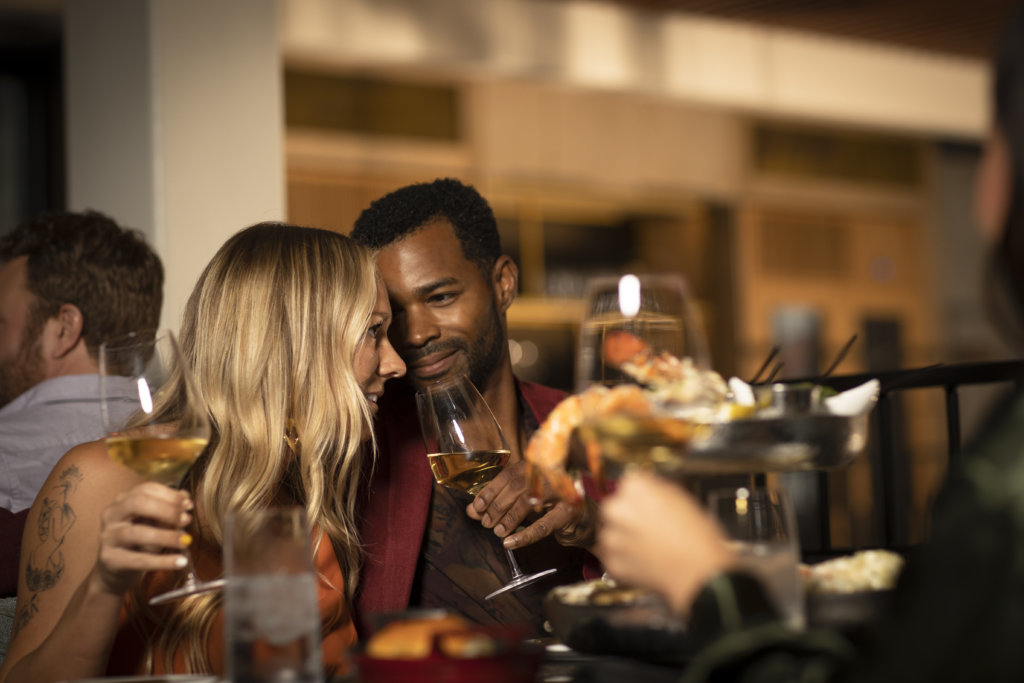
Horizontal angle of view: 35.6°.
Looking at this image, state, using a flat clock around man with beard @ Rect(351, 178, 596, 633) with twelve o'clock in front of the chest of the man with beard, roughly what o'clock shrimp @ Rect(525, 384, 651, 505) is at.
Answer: The shrimp is roughly at 10 o'clock from the man with beard.

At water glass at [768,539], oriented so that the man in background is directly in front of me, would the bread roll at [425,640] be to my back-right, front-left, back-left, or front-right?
front-left

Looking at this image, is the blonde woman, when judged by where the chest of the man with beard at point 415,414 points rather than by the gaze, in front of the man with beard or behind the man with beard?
in front

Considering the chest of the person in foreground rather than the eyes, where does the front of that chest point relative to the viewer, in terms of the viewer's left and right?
facing away from the viewer and to the left of the viewer

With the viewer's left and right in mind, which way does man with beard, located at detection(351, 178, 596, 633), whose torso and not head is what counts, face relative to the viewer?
facing the viewer and to the left of the viewer

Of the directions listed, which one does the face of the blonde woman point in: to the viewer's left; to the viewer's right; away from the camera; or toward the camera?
to the viewer's right

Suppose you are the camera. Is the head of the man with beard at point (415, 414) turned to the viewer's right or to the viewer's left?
to the viewer's left
